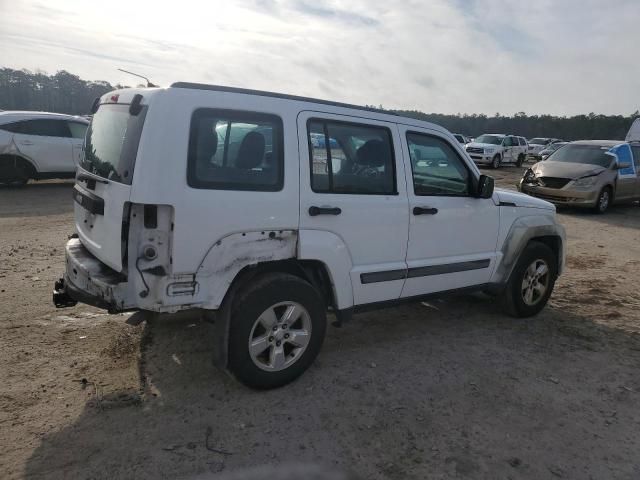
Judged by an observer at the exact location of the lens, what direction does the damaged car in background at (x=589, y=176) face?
facing the viewer and to the left of the viewer

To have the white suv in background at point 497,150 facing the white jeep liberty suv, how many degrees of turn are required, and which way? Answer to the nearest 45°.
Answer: approximately 45° to its left

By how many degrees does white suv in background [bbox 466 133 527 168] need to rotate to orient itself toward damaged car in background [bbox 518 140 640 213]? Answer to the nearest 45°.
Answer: approximately 45° to its left

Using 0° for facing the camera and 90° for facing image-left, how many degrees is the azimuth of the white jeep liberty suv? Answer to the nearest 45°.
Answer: approximately 225°

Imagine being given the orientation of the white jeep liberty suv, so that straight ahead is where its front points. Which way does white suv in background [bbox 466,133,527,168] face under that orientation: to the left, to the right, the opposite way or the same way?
the opposite way

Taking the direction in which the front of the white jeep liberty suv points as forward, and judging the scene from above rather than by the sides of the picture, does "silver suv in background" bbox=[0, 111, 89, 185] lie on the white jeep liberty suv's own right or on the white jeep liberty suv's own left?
on the white jeep liberty suv's own left

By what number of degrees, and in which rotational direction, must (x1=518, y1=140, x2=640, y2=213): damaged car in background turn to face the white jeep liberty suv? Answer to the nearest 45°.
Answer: approximately 45° to its left

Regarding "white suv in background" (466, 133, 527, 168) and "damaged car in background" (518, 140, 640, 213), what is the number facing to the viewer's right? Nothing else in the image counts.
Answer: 0
